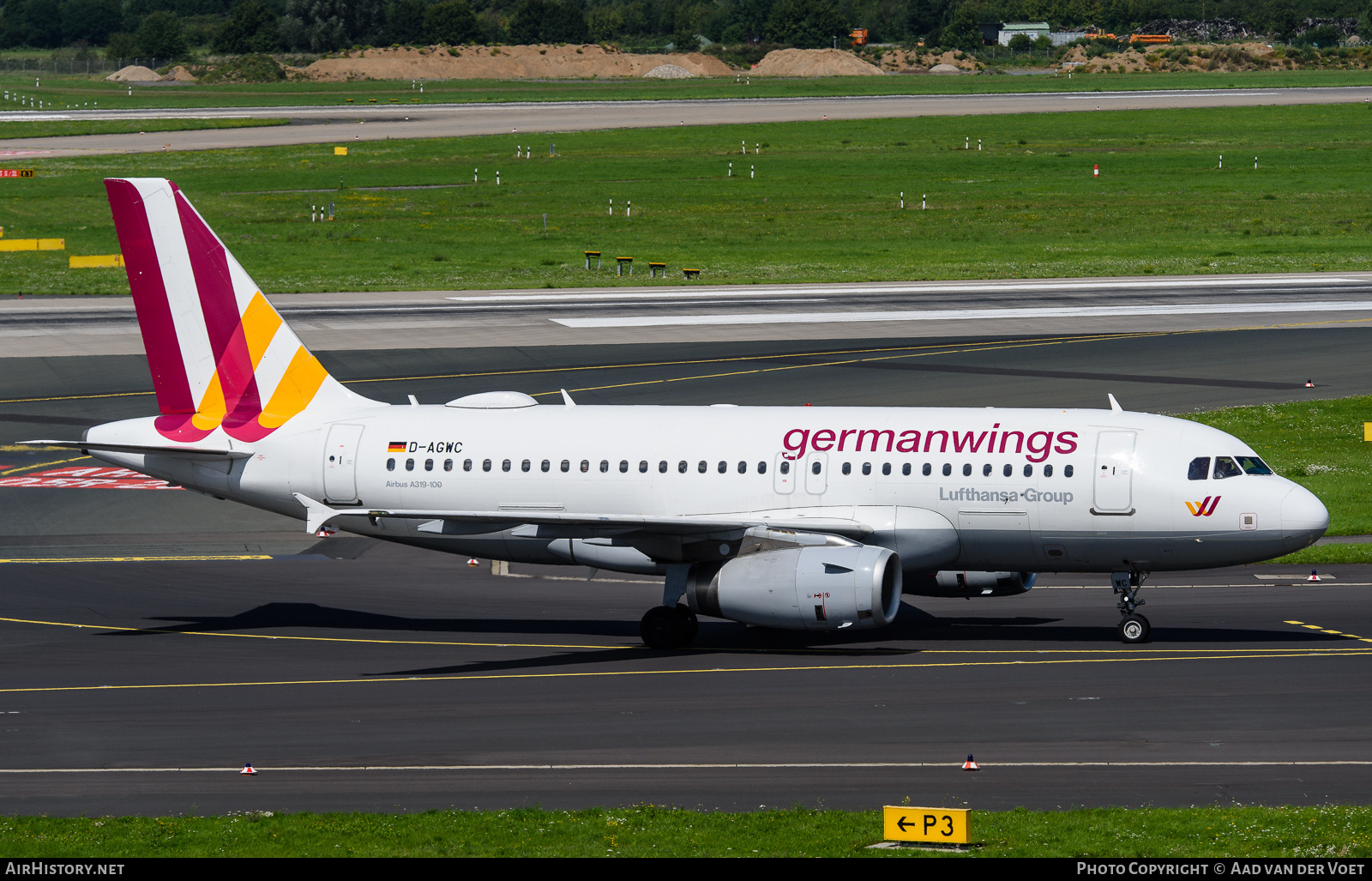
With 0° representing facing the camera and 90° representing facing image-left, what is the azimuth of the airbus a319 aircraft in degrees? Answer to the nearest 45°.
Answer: approximately 270°

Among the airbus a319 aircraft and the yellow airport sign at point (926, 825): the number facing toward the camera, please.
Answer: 1

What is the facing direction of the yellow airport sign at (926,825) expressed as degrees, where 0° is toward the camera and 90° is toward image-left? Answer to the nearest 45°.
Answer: approximately 0°

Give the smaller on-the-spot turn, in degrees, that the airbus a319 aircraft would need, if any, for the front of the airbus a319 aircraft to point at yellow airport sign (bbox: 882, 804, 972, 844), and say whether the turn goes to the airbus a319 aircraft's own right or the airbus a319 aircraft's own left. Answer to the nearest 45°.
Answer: approximately 90° to the airbus a319 aircraft's own right

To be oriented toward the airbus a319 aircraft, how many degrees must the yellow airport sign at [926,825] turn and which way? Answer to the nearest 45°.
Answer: approximately 180°

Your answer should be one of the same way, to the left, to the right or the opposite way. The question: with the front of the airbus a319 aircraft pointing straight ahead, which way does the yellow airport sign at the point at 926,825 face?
to the right
